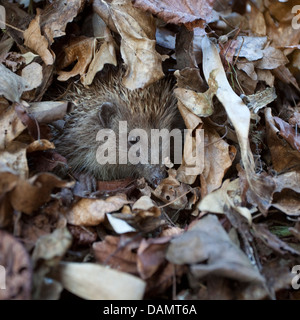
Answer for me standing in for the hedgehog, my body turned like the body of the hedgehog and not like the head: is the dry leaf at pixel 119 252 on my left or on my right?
on my right

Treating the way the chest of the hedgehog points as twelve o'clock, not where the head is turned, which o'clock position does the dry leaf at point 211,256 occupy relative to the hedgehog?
The dry leaf is roughly at 1 o'clock from the hedgehog.

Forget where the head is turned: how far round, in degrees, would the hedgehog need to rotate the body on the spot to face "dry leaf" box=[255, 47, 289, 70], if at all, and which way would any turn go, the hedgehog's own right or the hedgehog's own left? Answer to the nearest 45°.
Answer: approximately 45° to the hedgehog's own left

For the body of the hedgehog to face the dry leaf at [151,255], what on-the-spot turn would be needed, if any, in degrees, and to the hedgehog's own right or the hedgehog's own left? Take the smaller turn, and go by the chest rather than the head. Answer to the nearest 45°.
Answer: approximately 45° to the hedgehog's own right

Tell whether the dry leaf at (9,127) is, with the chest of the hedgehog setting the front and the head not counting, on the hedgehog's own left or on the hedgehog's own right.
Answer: on the hedgehog's own right

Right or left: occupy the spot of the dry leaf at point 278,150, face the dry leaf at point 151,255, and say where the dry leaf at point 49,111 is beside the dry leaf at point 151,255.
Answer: right

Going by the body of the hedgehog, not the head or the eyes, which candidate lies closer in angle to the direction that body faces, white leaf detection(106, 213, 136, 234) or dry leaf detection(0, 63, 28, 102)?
the white leaf

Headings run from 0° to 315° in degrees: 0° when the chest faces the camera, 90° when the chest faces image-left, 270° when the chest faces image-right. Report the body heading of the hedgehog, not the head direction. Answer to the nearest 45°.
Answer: approximately 315°

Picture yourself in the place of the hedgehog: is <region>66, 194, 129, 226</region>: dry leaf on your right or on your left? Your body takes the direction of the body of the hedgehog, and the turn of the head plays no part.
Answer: on your right
